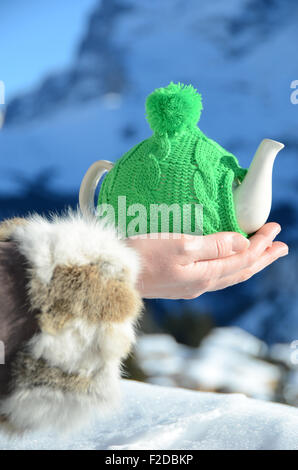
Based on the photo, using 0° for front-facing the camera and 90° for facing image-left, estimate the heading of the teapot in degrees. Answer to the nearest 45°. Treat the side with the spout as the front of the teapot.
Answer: approximately 270°
